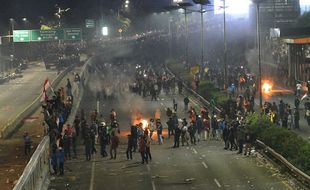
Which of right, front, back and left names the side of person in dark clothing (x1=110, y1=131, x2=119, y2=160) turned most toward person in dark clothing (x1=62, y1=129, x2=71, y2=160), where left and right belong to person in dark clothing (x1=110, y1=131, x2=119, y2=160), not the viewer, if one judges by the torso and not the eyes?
left

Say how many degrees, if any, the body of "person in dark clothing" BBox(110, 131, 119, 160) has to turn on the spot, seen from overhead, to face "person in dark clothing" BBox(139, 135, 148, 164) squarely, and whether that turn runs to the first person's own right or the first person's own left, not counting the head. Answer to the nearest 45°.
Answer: approximately 135° to the first person's own right

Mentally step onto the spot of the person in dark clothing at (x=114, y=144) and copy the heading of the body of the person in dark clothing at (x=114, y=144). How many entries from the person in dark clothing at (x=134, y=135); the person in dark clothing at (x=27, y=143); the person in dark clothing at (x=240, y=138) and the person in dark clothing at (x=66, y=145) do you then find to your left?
2

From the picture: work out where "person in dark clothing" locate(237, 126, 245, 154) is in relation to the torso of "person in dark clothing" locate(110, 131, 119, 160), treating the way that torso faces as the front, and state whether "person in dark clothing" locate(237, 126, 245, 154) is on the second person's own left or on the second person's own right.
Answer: on the second person's own right

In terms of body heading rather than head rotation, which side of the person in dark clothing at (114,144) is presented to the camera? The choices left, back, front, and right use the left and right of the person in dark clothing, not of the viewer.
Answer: back

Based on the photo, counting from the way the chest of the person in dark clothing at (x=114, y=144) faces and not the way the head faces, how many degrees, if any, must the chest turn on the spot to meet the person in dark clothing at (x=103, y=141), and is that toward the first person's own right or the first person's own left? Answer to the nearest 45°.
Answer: approximately 45° to the first person's own left

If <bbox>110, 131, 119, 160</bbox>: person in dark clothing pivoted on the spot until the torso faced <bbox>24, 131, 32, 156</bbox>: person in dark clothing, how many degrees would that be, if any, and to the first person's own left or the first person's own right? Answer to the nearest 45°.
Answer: approximately 90° to the first person's own left

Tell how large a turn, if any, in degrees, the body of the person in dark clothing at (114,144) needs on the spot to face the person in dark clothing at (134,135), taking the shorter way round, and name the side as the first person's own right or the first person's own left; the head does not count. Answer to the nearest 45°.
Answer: approximately 45° to the first person's own right

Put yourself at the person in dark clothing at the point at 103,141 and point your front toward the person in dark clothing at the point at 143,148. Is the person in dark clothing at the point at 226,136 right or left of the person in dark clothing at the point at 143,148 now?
left
